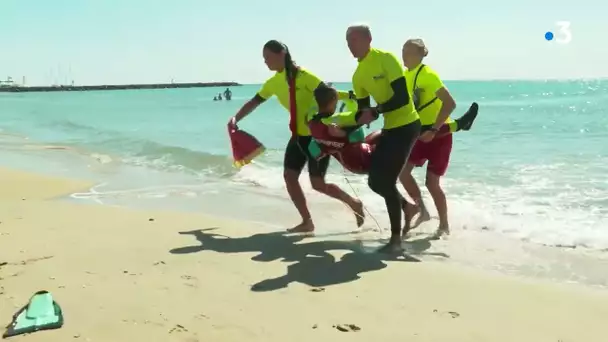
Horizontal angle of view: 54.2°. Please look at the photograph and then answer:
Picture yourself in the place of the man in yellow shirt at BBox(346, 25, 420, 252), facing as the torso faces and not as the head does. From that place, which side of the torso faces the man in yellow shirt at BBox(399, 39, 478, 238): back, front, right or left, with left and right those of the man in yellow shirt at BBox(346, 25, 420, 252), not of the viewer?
back

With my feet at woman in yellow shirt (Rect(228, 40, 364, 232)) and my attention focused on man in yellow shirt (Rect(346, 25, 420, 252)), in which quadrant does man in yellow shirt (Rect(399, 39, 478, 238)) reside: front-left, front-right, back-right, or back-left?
front-left

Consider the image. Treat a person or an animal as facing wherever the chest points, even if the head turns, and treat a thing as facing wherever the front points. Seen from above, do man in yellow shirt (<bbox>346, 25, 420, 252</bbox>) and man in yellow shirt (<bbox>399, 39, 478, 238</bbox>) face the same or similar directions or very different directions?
same or similar directions

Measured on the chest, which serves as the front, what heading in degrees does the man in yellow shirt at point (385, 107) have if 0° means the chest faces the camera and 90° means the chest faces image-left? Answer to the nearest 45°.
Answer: approximately 45°

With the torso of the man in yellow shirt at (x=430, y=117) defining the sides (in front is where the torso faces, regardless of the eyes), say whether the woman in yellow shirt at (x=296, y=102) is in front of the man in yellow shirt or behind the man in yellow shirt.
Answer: in front

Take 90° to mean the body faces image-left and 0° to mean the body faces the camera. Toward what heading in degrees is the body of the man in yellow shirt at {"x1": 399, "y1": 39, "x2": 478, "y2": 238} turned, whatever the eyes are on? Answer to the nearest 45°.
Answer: approximately 45°

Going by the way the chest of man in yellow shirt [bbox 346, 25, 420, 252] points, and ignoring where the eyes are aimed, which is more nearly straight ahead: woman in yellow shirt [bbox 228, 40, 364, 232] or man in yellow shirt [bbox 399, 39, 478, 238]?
the woman in yellow shirt

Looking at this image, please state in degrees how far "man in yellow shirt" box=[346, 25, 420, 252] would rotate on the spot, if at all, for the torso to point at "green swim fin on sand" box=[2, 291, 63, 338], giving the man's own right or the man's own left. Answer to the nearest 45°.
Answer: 0° — they already face it

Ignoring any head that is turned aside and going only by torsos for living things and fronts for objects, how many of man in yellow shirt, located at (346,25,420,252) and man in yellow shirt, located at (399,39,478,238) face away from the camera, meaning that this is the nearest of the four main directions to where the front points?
0
